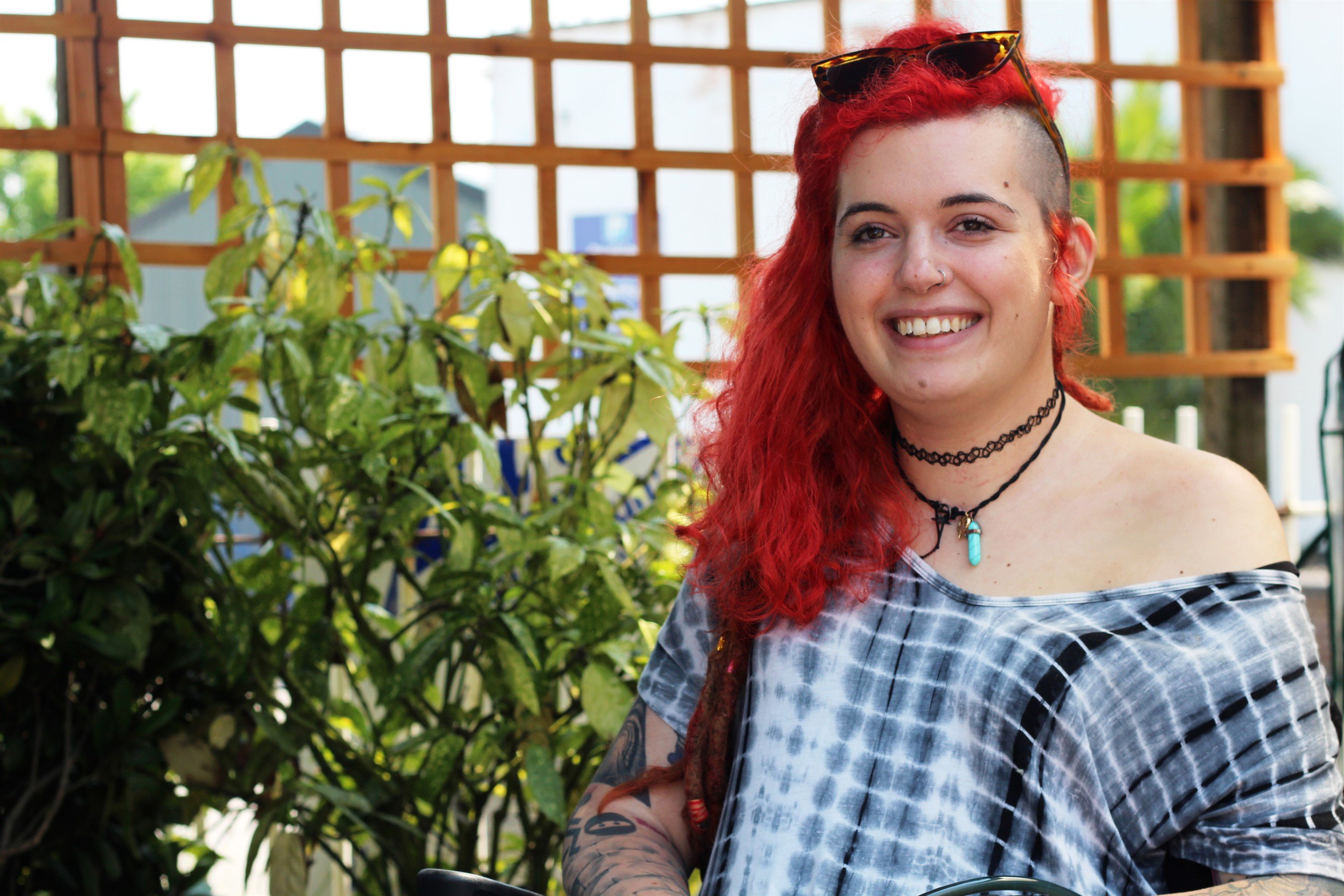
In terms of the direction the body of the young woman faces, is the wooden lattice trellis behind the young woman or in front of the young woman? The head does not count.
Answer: behind

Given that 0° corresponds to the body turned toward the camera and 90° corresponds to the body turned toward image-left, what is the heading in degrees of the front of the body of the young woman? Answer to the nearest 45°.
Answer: approximately 0°

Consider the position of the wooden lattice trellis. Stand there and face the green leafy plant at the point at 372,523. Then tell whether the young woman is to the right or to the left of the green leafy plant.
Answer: left

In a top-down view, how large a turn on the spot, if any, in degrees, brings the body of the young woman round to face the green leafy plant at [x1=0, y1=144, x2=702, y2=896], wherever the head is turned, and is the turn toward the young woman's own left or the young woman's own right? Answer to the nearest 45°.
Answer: approximately 135° to the young woman's own right
